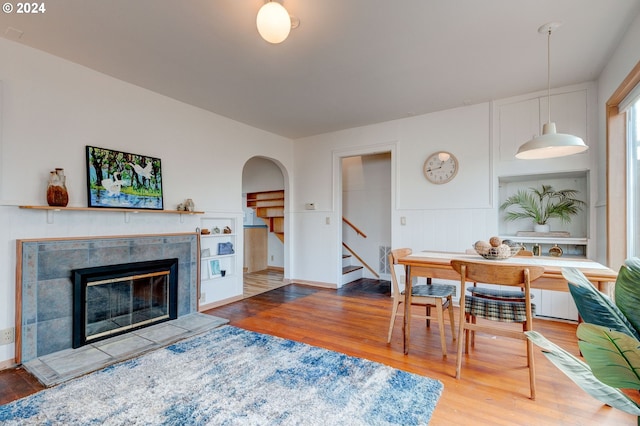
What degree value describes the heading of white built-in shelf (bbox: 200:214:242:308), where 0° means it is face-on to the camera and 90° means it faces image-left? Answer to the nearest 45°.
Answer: approximately 315°

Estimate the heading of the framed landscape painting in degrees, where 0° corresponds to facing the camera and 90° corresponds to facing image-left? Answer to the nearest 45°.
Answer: approximately 315°

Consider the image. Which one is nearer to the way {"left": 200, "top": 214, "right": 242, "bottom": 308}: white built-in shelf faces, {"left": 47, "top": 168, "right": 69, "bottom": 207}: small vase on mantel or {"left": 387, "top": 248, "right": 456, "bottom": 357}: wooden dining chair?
the wooden dining chair

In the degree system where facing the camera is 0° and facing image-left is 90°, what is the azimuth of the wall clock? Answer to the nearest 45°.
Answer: approximately 0°

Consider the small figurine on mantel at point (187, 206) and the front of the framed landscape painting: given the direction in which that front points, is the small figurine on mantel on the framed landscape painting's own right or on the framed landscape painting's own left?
on the framed landscape painting's own left

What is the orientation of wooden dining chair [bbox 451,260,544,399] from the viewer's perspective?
away from the camera

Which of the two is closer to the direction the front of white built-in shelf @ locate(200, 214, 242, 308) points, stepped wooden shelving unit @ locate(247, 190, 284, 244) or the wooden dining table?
the wooden dining table

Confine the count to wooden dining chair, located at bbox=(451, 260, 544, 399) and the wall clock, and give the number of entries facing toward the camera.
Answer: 1

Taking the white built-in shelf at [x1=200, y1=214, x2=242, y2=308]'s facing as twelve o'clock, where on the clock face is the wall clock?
The wall clock is roughly at 11 o'clock from the white built-in shelf.

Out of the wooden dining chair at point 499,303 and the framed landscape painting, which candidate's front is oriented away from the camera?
the wooden dining chair
